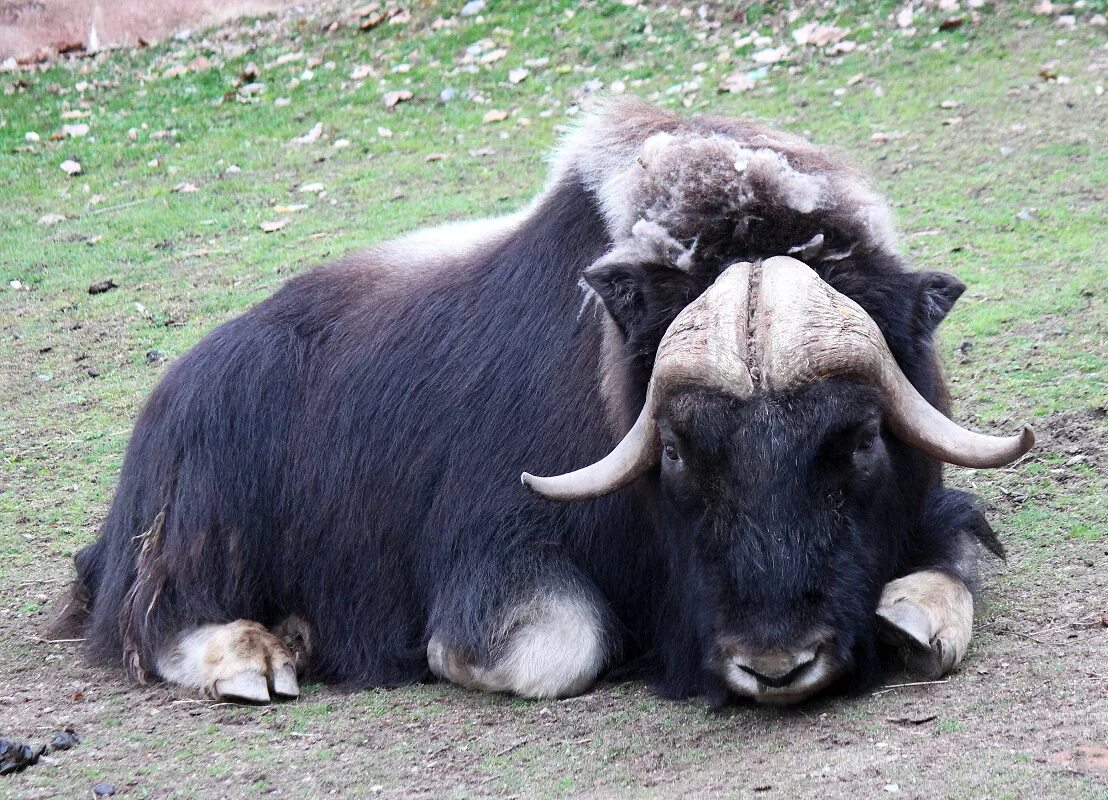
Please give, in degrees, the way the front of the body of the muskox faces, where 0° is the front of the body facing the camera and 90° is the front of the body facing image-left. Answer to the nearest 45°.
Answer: approximately 315°

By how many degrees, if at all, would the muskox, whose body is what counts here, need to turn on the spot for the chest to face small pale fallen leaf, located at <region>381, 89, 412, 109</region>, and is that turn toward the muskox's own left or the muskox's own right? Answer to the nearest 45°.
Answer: approximately 135° to the muskox's own left

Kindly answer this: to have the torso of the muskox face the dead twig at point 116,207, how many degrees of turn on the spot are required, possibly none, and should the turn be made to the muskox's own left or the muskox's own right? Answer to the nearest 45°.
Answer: approximately 180°

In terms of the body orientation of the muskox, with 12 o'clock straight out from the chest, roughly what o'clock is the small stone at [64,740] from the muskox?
The small stone is roughly at 4 o'clock from the muskox.

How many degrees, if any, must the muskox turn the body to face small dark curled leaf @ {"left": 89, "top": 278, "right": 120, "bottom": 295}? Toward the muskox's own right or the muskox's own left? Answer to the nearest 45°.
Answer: approximately 180°

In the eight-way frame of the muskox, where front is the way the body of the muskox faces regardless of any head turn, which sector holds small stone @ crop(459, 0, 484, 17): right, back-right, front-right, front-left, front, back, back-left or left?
back-left

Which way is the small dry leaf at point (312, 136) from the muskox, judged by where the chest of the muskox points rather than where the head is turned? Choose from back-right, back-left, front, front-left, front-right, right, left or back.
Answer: back-left

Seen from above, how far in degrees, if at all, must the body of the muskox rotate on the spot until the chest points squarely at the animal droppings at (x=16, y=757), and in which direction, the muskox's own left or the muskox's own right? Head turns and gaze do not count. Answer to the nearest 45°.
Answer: approximately 135° to the muskox's own right
